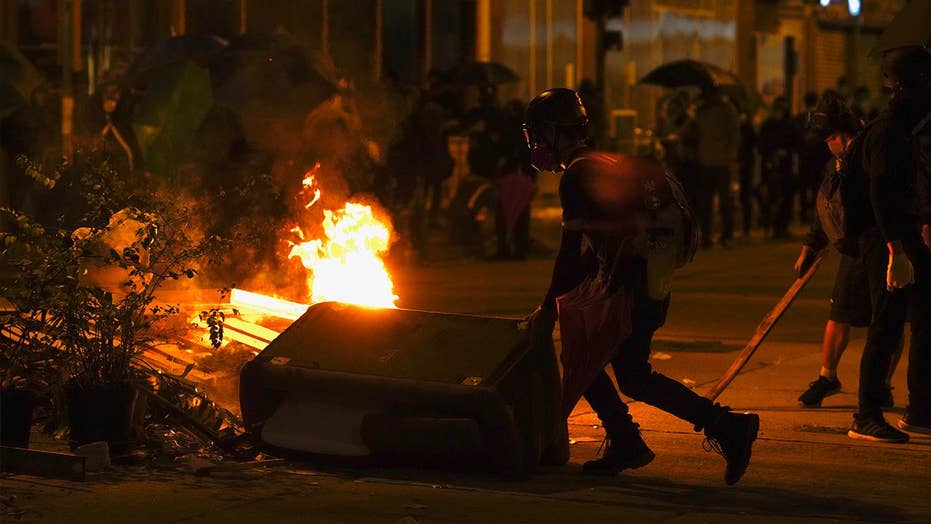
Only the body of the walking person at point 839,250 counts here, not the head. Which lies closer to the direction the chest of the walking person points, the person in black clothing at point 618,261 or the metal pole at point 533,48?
the person in black clothing

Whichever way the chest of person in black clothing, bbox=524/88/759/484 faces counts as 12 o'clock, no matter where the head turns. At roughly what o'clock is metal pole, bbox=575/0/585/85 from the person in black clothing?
The metal pole is roughly at 3 o'clock from the person in black clothing.

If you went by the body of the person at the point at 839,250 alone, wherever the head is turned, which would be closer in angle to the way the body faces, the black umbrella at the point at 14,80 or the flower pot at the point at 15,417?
the flower pot

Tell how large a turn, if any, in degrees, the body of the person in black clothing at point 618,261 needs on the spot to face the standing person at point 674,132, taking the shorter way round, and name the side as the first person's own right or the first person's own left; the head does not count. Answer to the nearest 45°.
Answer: approximately 90° to the first person's own right

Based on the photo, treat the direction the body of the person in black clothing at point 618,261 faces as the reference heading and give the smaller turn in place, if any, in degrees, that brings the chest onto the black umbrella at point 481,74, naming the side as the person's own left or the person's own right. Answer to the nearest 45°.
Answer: approximately 90° to the person's own right

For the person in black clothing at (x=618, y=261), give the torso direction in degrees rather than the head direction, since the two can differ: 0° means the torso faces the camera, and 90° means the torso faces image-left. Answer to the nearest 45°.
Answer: approximately 90°

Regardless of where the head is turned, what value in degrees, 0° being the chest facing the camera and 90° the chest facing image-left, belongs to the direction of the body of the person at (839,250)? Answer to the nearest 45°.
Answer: approximately 45°
